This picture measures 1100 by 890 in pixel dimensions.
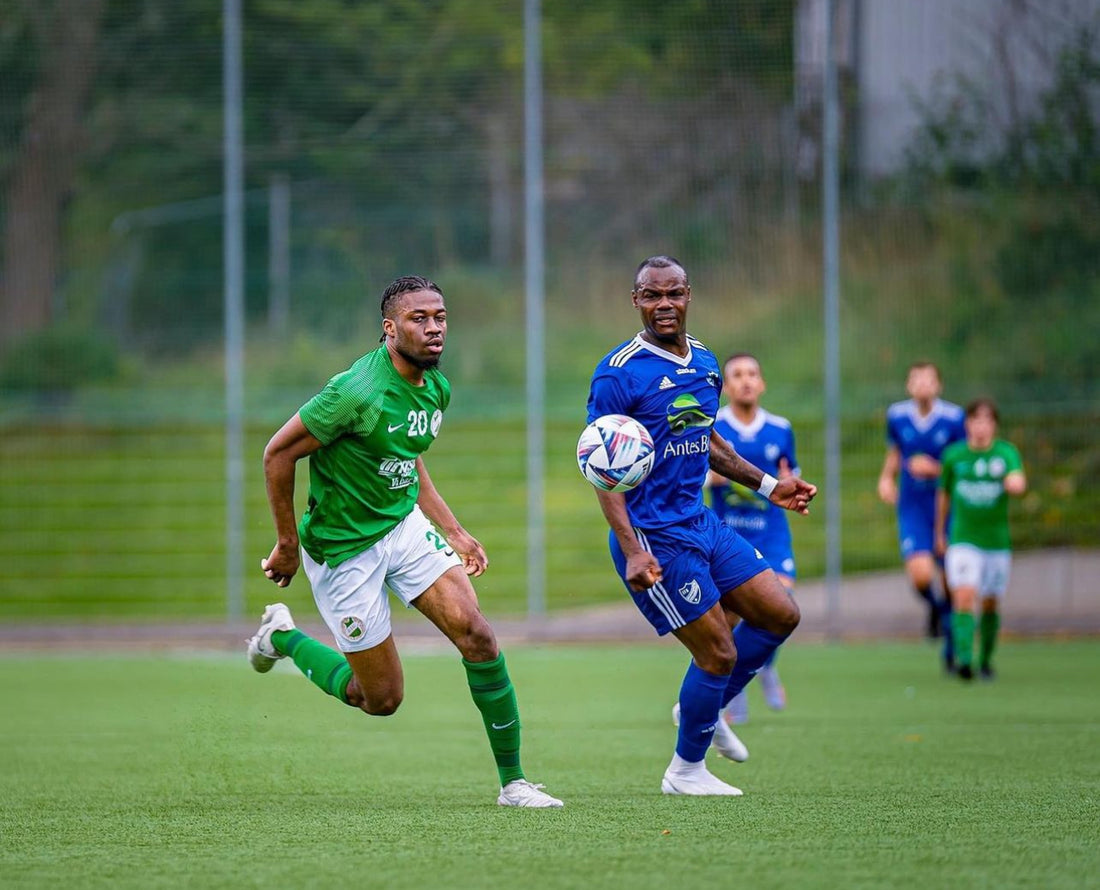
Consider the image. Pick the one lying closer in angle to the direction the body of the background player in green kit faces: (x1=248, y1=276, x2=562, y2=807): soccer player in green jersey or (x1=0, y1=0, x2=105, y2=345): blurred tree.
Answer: the soccer player in green jersey

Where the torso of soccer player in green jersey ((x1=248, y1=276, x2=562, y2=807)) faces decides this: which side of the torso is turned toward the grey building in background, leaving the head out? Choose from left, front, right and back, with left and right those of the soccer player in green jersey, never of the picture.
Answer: left

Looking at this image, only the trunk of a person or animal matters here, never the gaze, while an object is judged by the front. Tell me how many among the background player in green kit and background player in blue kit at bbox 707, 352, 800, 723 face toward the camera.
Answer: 2

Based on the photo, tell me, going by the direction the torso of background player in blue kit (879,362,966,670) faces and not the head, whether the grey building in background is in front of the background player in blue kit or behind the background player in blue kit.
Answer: behind

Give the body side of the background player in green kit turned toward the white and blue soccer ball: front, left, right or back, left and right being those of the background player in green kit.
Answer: front

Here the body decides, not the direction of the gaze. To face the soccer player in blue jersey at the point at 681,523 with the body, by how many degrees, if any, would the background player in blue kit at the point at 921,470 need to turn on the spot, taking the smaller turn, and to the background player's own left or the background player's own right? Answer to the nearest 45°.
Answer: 0° — they already face them

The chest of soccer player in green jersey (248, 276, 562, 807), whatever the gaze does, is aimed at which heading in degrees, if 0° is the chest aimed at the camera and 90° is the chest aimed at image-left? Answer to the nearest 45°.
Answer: approximately 315°

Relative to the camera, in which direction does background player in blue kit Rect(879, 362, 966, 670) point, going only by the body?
toward the camera

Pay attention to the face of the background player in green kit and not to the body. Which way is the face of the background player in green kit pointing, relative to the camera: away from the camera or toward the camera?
toward the camera

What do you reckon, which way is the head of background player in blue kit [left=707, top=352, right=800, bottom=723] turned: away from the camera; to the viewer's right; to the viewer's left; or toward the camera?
toward the camera

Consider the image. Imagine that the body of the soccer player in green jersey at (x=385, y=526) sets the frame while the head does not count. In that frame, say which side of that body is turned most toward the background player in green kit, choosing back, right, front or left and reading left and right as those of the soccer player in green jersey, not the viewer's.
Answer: left

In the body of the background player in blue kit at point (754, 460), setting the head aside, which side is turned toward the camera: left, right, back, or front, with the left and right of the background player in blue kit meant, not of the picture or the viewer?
front

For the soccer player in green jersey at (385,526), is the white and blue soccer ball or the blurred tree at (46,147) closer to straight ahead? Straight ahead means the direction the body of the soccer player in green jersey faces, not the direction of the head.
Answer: the white and blue soccer ball

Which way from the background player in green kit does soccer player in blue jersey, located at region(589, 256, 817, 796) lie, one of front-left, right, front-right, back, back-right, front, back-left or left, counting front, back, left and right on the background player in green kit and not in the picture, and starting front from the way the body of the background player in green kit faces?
front

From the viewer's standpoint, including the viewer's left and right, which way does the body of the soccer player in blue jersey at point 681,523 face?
facing the viewer and to the right of the viewer

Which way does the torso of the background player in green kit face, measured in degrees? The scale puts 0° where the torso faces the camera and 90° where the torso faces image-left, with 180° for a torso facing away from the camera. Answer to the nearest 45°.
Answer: approximately 0°
